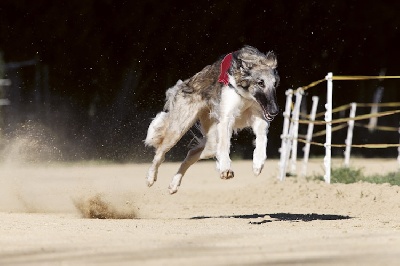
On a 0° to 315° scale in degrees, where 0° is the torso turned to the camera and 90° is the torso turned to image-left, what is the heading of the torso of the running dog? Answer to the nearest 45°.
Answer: approximately 315°
